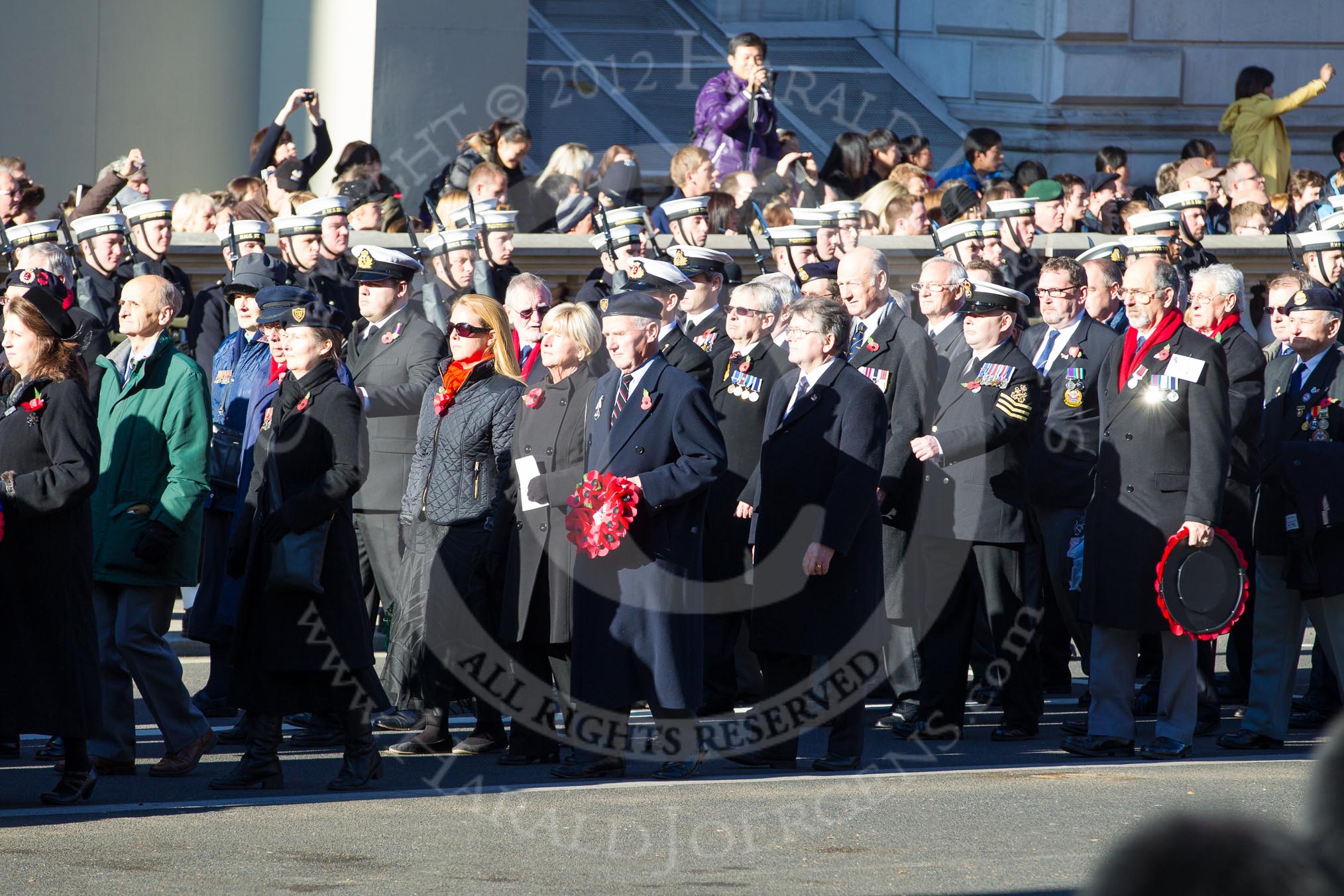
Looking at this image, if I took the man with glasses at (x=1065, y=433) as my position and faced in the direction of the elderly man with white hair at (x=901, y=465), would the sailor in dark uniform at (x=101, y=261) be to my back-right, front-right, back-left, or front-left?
front-right

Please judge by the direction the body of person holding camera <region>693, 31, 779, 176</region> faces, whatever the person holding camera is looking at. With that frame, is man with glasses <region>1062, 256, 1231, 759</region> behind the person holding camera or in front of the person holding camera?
in front

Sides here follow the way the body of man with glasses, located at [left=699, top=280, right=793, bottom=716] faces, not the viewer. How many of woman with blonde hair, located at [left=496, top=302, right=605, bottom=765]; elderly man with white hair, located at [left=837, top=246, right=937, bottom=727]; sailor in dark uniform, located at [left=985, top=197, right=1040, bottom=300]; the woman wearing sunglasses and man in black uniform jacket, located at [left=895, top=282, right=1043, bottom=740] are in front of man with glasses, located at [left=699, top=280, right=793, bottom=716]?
2

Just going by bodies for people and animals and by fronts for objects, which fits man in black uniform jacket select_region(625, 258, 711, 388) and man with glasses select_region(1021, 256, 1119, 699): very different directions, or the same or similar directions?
same or similar directions

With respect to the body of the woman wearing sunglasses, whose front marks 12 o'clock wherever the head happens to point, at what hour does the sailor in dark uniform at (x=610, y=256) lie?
The sailor in dark uniform is roughly at 5 o'clock from the woman wearing sunglasses.

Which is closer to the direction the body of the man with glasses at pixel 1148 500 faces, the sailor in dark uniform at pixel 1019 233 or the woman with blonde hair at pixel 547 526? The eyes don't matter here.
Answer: the woman with blonde hair

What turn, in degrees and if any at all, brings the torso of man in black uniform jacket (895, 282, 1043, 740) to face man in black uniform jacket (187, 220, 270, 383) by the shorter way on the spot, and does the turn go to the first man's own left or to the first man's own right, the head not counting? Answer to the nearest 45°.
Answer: approximately 45° to the first man's own right

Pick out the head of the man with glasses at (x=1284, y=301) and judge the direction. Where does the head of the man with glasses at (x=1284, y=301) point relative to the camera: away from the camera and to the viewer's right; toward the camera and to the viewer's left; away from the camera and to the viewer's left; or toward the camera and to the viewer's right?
toward the camera and to the viewer's left

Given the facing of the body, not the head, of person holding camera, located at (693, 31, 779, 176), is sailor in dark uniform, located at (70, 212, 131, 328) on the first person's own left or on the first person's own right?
on the first person's own right

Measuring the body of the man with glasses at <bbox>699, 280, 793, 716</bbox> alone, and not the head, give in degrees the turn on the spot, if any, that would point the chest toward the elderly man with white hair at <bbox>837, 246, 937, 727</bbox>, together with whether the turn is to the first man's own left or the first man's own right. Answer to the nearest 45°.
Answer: approximately 135° to the first man's own left

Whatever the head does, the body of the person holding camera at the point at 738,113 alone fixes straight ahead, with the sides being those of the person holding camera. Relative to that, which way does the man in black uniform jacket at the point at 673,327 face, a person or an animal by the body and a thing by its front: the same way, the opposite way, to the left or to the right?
to the right

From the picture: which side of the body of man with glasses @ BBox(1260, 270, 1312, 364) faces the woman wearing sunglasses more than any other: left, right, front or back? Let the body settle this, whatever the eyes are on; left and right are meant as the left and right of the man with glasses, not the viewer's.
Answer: front

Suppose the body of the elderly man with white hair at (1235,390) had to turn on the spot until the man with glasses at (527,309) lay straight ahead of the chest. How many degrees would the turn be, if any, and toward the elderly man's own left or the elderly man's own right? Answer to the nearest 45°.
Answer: approximately 45° to the elderly man's own right

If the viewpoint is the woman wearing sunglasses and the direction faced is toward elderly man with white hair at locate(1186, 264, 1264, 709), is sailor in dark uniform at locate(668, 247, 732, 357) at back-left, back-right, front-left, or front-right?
front-left

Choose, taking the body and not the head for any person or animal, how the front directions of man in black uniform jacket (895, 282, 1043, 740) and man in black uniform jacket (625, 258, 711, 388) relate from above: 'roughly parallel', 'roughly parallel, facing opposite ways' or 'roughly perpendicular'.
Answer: roughly parallel

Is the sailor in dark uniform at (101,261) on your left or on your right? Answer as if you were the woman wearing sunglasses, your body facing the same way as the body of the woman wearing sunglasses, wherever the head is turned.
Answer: on your right

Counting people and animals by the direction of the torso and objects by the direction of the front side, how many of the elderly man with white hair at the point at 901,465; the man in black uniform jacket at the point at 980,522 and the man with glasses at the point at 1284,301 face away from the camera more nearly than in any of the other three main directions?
0
